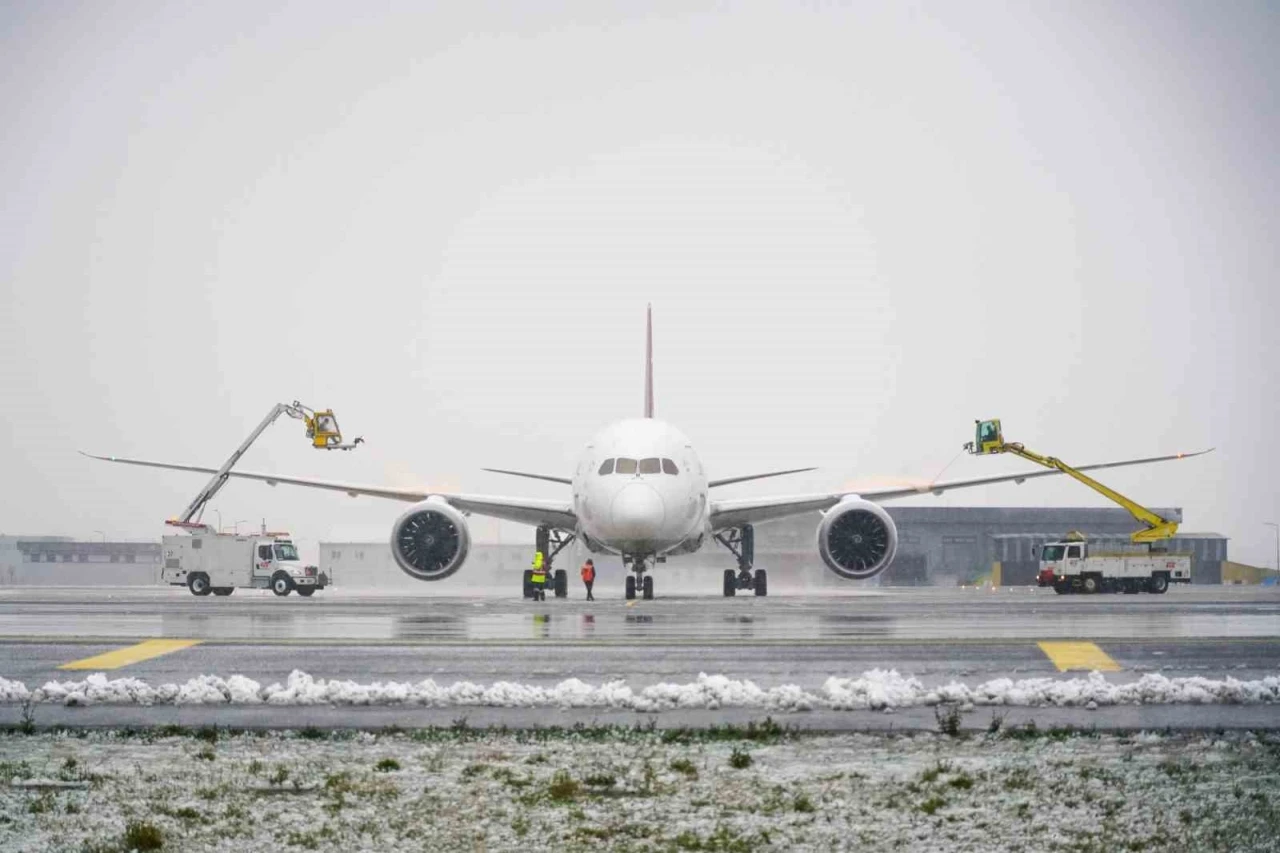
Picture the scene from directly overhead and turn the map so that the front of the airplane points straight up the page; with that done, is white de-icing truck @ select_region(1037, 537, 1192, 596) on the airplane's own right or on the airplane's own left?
on the airplane's own left

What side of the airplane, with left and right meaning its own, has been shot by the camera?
front

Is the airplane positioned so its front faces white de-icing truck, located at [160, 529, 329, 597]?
no
